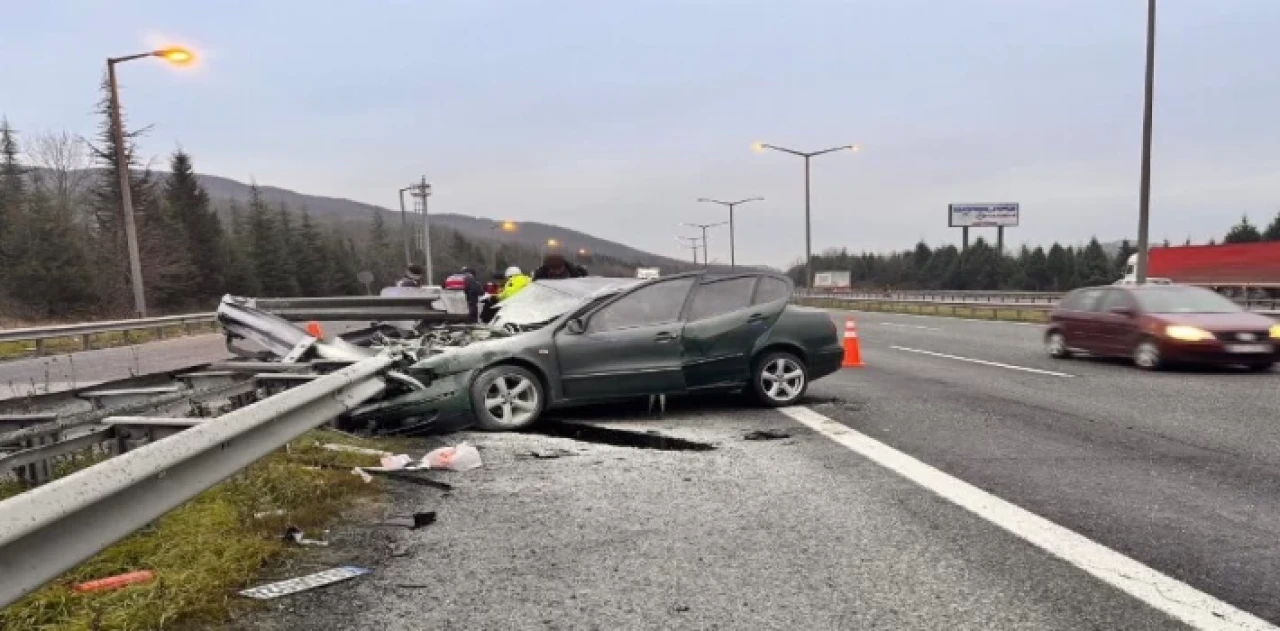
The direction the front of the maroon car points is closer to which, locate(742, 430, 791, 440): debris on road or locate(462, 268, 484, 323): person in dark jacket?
the debris on road

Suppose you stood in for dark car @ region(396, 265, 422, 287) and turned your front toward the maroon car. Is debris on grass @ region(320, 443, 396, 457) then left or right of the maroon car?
right

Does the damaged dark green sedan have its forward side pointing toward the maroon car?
no

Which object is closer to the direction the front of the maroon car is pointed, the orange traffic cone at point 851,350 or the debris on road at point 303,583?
the debris on road

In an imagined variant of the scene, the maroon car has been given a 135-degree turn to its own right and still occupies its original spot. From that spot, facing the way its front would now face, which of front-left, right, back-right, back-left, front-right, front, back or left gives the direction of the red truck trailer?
right

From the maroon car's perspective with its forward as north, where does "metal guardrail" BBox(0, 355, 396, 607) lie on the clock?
The metal guardrail is roughly at 2 o'clock from the maroon car.

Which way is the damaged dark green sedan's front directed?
to the viewer's left

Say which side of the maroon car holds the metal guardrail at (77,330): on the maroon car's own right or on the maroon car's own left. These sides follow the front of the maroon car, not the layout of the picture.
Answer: on the maroon car's own right

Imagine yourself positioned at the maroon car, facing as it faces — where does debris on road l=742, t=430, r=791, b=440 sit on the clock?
The debris on road is roughly at 2 o'clock from the maroon car.

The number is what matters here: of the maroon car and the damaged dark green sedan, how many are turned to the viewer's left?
1

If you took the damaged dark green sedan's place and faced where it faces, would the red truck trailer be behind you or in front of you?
behind
